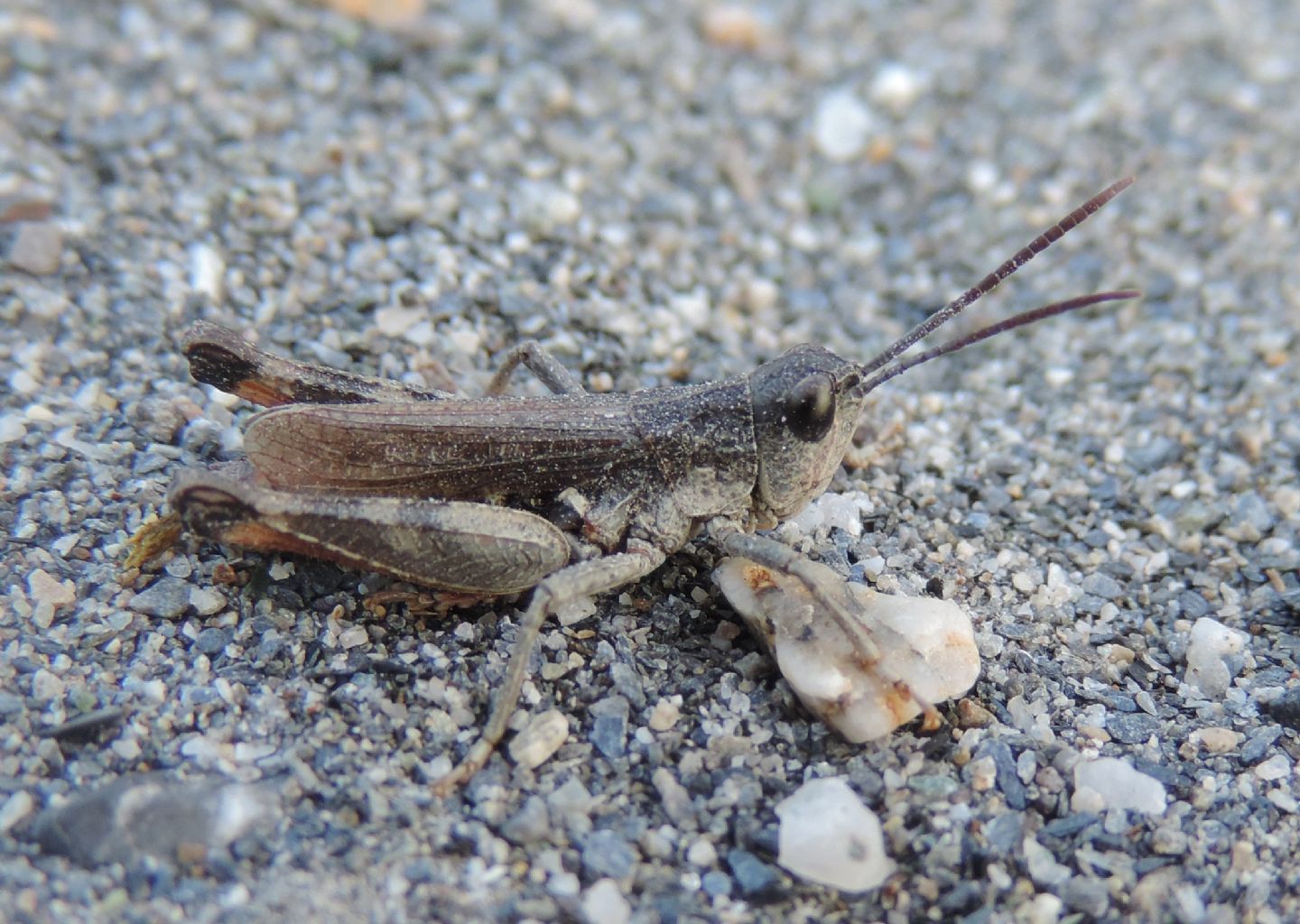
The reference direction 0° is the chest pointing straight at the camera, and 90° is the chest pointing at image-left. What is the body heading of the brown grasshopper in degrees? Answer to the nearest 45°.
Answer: approximately 270°

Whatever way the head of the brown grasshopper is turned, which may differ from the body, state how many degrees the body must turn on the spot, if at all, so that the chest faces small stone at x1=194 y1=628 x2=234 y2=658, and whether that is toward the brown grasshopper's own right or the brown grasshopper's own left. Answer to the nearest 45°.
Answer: approximately 135° to the brown grasshopper's own right

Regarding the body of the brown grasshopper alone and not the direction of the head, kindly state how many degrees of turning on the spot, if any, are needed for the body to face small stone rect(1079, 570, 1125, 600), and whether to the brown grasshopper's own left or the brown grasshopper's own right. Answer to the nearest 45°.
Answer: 0° — it already faces it

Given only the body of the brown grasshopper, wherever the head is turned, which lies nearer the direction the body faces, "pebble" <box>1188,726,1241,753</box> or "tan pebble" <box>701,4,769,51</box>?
the pebble

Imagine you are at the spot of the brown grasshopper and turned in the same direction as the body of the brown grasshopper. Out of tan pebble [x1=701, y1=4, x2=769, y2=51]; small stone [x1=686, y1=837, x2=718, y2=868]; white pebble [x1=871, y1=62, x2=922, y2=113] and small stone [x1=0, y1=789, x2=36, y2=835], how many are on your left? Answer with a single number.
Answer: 2

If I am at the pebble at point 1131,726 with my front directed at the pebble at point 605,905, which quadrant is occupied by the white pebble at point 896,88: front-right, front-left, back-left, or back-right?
back-right

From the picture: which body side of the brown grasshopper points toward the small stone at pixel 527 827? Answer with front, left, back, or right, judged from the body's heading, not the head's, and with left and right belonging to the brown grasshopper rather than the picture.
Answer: right

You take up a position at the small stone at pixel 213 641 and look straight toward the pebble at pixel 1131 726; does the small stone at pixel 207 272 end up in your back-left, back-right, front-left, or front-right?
back-left

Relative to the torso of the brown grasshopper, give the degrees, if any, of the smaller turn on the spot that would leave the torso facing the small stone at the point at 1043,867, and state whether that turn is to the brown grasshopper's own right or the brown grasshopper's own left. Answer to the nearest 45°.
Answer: approximately 45° to the brown grasshopper's own right

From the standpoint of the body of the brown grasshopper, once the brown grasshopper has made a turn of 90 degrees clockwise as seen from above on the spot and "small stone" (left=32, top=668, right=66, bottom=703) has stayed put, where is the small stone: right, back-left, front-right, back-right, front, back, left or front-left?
front-right
